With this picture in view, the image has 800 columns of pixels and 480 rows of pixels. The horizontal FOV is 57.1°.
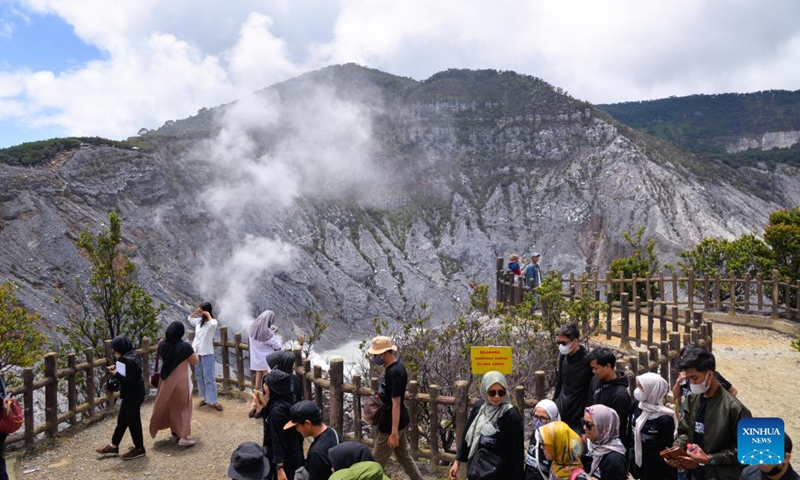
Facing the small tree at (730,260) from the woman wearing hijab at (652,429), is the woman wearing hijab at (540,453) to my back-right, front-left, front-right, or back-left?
back-left

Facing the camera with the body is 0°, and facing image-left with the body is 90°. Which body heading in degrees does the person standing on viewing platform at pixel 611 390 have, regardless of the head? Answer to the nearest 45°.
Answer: approximately 45°

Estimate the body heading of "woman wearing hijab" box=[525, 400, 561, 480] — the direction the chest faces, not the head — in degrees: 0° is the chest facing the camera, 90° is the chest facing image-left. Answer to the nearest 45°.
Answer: approximately 45°

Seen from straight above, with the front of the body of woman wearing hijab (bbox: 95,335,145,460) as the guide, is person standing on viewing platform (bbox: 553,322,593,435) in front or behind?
behind

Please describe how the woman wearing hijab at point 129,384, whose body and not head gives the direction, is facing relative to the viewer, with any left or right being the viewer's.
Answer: facing to the left of the viewer

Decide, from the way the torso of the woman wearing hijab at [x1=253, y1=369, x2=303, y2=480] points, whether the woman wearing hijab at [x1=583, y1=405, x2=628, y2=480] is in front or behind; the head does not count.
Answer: behind

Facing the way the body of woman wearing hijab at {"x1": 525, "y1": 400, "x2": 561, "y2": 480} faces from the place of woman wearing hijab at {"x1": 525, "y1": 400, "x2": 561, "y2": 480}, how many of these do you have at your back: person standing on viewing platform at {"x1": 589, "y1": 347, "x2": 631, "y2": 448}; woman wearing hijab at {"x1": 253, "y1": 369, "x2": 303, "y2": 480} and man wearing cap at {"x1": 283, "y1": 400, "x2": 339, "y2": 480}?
1
